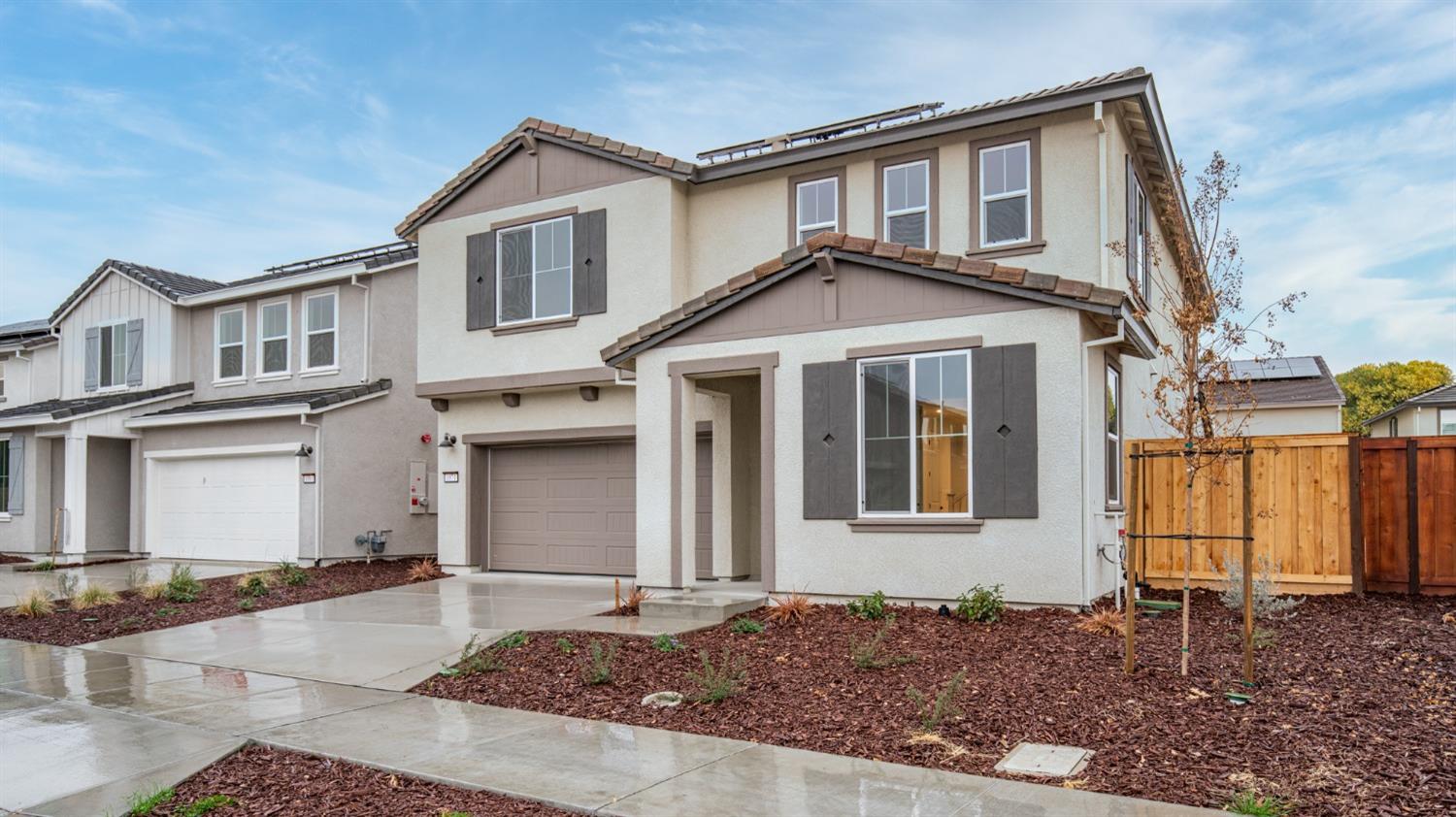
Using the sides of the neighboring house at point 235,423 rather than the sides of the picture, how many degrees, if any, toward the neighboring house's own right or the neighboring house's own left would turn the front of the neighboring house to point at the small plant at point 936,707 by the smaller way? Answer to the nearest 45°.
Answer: approximately 45° to the neighboring house's own left

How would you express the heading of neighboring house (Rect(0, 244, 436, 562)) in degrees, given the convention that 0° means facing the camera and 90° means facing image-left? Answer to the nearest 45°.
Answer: approximately 45°

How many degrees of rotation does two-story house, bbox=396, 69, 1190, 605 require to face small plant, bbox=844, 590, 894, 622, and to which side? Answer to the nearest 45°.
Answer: approximately 45° to its left

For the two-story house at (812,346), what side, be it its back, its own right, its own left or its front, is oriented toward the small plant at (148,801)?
front

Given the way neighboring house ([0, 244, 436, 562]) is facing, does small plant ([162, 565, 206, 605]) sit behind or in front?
in front

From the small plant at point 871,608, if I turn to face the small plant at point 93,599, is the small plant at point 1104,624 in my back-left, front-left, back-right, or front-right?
back-left

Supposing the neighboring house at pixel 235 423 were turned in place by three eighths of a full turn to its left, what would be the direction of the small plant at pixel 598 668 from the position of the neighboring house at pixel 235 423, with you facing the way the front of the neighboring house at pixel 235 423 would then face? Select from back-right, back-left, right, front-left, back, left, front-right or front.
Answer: right

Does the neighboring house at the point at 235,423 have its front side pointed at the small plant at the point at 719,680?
no

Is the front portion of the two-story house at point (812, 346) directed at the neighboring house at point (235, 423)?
no

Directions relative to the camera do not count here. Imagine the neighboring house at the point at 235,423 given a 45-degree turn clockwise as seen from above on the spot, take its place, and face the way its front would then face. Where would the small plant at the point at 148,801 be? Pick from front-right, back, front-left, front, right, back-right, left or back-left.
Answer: left

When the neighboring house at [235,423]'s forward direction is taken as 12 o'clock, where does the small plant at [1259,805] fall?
The small plant is roughly at 10 o'clock from the neighboring house.

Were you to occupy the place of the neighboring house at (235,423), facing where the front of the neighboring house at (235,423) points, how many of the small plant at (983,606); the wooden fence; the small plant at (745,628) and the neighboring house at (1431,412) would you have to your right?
0

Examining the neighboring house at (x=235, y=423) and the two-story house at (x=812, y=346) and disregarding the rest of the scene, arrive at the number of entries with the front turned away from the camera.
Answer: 0

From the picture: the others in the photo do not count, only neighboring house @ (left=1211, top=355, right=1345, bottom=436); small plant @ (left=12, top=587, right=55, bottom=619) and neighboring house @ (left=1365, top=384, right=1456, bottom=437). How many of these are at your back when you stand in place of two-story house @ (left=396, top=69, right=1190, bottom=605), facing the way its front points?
2

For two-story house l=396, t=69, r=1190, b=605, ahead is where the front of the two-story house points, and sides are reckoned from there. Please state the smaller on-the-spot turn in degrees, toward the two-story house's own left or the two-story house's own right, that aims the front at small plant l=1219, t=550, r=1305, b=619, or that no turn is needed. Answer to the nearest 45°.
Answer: approximately 90° to the two-story house's own left

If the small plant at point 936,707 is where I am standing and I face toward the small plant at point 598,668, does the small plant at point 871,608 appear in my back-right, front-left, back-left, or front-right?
front-right

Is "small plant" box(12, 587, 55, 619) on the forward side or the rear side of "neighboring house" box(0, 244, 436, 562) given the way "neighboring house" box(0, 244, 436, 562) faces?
on the forward side

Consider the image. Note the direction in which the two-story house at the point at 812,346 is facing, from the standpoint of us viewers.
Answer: facing the viewer and to the left of the viewer

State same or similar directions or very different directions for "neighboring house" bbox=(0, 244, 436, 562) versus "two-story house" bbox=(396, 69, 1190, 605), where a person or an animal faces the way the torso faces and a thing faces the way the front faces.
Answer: same or similar directions

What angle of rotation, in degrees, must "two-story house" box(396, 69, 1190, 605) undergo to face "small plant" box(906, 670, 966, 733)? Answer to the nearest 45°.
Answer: approximately 45° to its left
